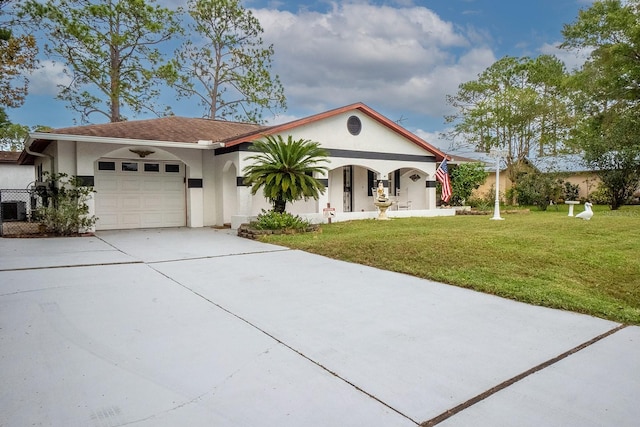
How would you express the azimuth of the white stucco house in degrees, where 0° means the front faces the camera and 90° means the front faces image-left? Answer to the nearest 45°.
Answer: approximately 315°

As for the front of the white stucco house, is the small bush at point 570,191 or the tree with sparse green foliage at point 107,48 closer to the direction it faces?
the small bush

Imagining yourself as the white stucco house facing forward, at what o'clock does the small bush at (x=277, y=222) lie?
The small bush is roughly at 12 o'clock from the white stucco house.

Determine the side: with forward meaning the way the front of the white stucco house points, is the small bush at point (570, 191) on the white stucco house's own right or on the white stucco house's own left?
on the white stucco house's own left

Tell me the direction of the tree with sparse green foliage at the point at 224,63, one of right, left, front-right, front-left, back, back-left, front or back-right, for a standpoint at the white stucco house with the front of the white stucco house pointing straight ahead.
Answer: back-left

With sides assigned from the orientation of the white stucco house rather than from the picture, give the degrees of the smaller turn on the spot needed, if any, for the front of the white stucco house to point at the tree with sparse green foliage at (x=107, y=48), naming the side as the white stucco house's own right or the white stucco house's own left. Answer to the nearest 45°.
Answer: approximately 180°
